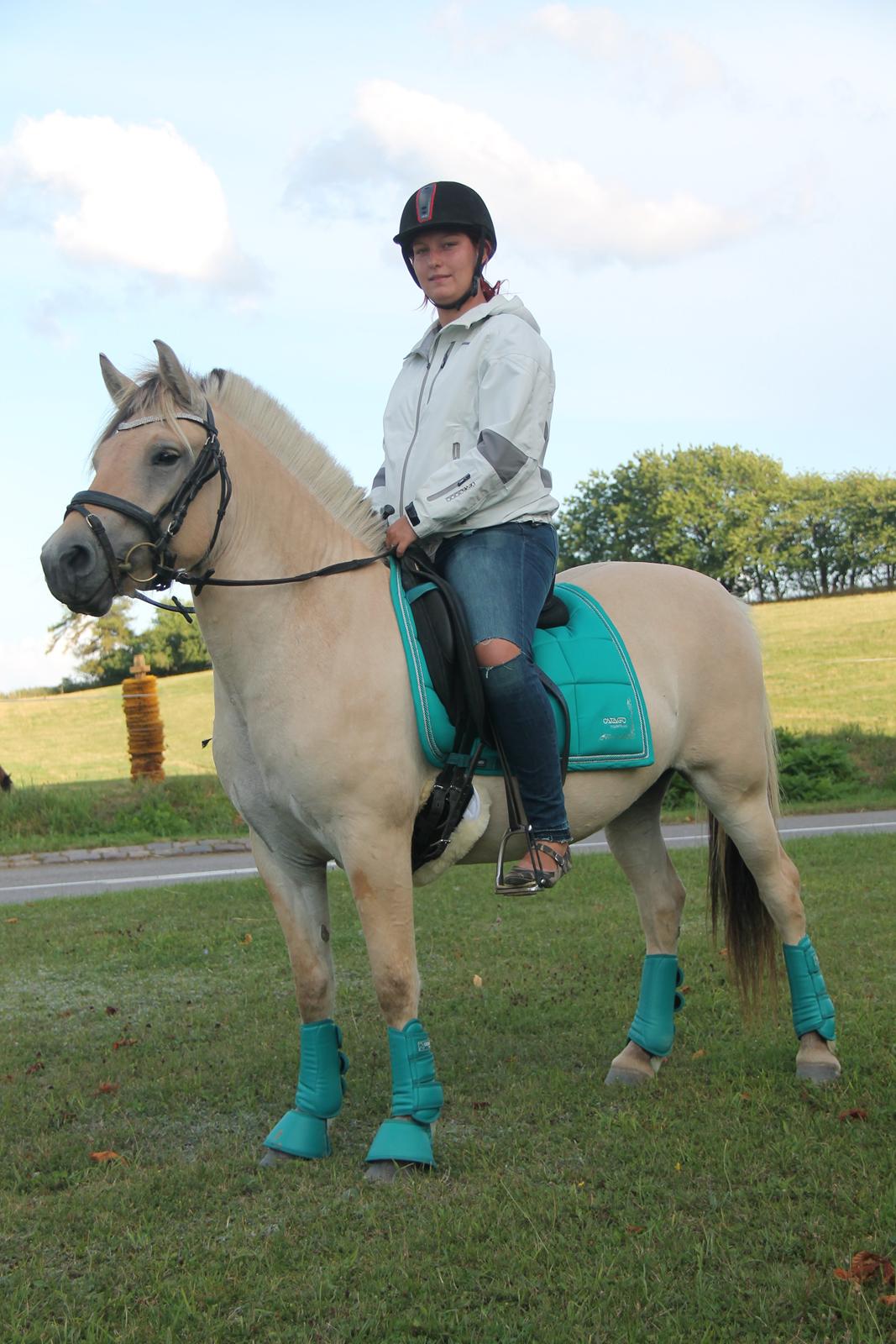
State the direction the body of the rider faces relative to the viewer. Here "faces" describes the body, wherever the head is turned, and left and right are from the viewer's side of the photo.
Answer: facing the viewer and to the left of the viewer

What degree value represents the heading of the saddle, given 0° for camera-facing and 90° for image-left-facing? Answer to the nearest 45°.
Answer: approximately 45°

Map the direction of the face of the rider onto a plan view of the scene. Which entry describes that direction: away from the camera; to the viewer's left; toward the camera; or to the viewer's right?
toward the camera

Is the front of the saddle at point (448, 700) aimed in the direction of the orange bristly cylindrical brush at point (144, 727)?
no
